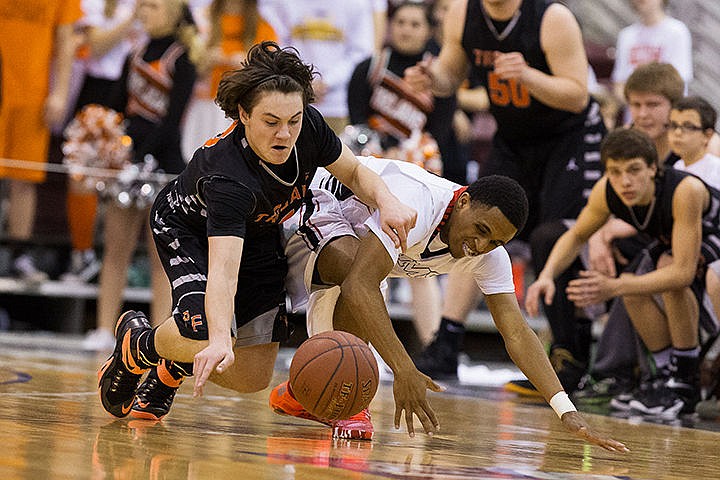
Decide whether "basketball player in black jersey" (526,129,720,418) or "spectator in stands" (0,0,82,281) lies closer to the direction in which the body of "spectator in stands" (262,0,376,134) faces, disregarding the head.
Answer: the basketball player in black jersey

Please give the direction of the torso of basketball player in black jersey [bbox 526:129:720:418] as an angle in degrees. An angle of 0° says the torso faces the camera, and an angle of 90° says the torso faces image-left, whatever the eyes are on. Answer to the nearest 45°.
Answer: approximately 45°

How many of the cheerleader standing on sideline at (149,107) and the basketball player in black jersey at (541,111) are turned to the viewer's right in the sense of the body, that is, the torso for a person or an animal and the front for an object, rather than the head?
0

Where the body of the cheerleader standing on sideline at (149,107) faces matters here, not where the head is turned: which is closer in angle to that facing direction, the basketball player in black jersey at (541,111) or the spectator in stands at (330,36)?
the basketball player in black jersey

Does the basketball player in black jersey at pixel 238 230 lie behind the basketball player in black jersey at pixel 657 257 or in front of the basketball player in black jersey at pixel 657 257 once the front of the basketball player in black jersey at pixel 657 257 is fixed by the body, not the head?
in front

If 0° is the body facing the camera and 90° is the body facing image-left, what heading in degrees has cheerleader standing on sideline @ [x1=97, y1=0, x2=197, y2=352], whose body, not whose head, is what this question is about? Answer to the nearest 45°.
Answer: approximately 45°

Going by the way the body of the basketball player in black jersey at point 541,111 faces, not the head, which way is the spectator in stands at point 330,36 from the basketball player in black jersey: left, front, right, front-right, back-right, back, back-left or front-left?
right

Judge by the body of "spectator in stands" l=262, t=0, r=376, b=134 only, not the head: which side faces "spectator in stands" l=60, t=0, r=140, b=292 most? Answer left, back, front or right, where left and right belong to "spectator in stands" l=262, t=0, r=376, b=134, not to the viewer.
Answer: right

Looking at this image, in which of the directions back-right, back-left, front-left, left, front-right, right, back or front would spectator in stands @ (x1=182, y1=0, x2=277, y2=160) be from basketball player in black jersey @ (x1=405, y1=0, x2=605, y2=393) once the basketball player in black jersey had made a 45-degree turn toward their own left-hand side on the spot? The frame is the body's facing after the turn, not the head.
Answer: back-right

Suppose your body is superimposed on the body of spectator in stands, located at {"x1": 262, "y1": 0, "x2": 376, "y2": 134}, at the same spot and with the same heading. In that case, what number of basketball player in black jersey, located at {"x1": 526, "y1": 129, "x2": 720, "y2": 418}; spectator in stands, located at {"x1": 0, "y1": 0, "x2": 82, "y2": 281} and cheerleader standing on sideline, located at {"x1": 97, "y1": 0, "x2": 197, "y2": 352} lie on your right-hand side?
2

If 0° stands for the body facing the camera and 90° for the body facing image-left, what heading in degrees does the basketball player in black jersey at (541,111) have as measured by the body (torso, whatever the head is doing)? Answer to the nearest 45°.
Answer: approximately 45°
